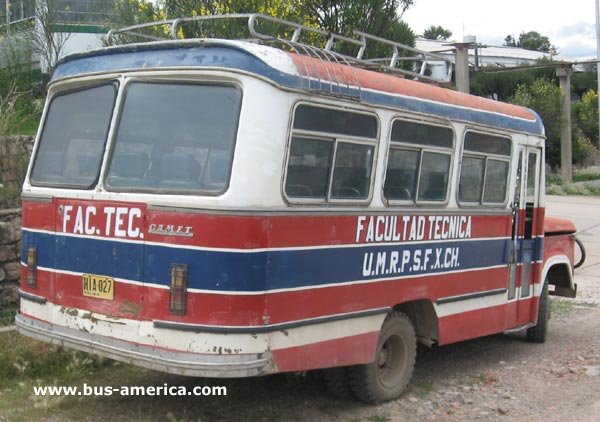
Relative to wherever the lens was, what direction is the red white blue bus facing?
facing away from the viewer and to the right of the viewer

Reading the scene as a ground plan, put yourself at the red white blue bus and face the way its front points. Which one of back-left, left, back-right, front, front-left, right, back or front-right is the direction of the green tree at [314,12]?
front-left

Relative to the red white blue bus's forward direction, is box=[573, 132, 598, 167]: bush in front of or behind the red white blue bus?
in front

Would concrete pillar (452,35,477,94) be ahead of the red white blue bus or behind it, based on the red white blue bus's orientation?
ahead

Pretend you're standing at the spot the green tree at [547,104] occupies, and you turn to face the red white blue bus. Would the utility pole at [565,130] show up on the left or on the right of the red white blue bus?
left

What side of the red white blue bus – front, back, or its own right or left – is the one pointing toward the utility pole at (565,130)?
front

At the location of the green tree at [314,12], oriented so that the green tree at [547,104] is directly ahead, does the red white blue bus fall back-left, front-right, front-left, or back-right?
back-right
